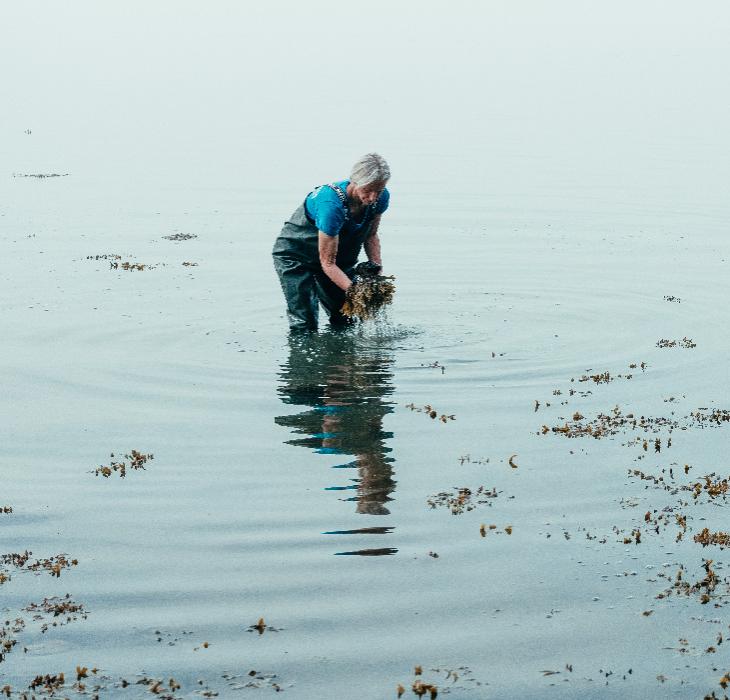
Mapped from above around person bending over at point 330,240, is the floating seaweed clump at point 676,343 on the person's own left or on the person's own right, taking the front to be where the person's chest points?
on the person's own left

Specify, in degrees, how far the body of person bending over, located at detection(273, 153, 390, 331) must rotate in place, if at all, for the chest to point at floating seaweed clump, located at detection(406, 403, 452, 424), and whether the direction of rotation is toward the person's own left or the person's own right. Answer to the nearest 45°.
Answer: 0° — they already face it

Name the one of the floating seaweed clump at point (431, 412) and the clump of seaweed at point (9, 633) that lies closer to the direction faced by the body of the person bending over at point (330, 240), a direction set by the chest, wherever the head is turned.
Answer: the floating seaweed clump

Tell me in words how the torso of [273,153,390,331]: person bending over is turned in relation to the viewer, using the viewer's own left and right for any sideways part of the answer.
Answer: facing the viewer and to the right of the viewer

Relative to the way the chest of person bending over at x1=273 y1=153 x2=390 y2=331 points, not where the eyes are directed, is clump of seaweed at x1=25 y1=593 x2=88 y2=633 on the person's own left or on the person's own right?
on the person's own right

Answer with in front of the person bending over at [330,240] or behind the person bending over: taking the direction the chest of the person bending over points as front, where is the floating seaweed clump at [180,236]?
behind

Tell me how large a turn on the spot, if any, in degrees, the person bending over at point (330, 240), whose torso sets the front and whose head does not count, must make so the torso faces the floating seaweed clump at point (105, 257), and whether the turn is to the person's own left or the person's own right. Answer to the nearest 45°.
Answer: approximately 180°

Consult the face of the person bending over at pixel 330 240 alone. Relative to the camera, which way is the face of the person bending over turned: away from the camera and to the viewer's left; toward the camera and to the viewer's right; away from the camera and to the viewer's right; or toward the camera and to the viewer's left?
toward the camera and to the viewer's right

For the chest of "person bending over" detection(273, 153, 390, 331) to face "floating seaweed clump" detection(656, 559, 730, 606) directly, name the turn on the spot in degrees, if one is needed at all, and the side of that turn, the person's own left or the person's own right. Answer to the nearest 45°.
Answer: approximately 45° to the person's own right

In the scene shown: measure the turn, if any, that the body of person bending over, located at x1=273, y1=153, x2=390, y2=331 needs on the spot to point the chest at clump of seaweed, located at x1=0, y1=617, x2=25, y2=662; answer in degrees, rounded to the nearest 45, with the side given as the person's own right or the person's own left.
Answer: approximately 45° to the person's own right
